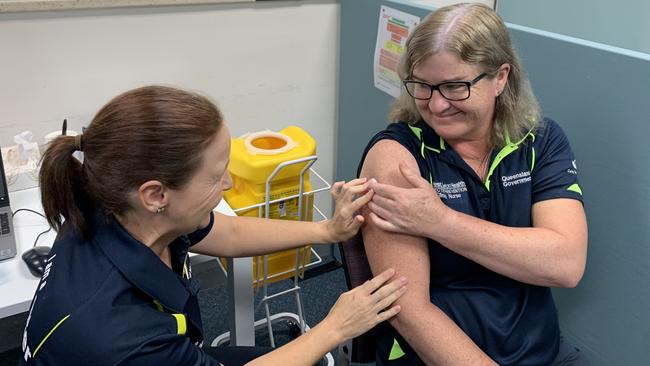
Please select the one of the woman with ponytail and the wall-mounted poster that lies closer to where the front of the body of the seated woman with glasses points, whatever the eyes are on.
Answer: the woman with ponytail

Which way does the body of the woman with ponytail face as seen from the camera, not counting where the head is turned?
to the viewer's right

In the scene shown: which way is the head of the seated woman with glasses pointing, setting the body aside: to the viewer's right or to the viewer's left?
to the viewer's left

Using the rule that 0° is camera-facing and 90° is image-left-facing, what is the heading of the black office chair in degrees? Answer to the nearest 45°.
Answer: approximately 315°

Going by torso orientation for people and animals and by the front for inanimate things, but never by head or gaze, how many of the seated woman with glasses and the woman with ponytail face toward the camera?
1

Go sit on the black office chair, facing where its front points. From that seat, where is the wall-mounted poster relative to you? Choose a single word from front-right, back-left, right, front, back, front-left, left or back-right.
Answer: back-left
